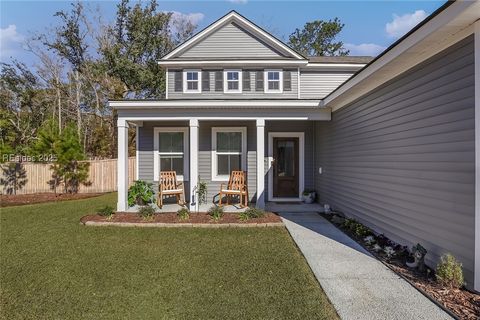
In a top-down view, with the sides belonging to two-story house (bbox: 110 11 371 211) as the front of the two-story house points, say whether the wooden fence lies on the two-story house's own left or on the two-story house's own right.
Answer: on the two-story house's own right

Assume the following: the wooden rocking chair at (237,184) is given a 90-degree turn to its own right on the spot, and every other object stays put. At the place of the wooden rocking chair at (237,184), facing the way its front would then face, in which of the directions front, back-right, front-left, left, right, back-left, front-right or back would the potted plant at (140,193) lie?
front-left

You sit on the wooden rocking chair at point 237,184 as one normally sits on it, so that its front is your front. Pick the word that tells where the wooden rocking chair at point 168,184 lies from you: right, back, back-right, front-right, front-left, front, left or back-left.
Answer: front-right

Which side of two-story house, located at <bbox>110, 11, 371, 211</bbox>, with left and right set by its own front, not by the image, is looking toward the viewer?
front

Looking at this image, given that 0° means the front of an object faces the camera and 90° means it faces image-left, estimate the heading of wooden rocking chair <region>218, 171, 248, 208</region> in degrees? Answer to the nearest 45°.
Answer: approximately 45°

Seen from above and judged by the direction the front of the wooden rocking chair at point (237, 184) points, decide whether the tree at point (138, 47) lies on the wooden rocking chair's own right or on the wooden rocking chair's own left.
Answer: on the wooden rocking chair's own right

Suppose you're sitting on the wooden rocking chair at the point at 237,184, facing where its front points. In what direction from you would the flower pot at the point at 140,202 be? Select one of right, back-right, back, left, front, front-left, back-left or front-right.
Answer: front-right

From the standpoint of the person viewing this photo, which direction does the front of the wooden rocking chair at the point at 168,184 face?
facing the viewer and to the right of the viewer

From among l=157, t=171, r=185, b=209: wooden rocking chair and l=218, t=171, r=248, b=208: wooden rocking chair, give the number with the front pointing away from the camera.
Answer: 0

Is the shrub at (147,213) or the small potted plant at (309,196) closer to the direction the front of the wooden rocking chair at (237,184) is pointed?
the shrub

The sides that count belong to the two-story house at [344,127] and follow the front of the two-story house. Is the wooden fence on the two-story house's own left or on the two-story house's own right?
on the two-story house's own right
